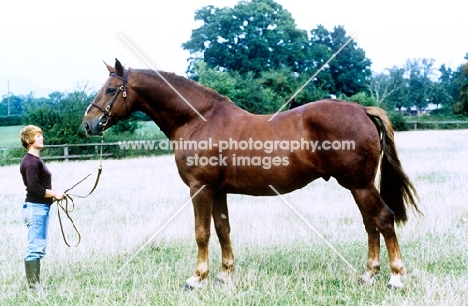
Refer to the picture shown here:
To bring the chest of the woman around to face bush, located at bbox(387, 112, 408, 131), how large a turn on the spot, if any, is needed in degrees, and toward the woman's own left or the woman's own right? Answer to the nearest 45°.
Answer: approximately 45° to the woman's own left

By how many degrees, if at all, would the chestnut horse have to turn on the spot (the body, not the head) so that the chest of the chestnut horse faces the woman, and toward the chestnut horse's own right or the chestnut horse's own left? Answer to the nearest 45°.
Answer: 0° — it already faces them

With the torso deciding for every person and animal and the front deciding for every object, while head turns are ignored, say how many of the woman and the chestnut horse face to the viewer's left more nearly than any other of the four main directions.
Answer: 1

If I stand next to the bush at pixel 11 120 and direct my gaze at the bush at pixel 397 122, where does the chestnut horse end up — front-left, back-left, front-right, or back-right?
front-right

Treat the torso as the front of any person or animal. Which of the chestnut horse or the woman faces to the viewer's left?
the chestnut horse

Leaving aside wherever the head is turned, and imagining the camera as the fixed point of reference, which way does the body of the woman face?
to the viewer's right

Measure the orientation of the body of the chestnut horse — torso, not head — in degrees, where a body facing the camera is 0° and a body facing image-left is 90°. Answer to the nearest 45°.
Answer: approximately 90°

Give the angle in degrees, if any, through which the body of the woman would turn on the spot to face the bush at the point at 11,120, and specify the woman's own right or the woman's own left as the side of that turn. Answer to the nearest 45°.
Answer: approximately 90° to the woman's own left

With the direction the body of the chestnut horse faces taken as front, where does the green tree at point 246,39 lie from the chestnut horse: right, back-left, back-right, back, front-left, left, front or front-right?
right

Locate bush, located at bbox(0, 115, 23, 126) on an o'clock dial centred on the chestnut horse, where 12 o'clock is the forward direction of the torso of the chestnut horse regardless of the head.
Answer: The bush is roughly at 2 o'clock from the chestnut horse.

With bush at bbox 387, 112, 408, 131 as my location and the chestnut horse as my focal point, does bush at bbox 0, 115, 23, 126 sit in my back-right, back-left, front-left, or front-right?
front-right

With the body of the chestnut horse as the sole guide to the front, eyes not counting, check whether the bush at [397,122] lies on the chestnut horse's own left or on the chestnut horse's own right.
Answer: on the chestnut horse's own right

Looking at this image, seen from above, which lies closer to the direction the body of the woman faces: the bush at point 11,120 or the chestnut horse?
the chestnut horse

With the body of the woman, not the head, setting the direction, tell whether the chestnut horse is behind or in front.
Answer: in front
